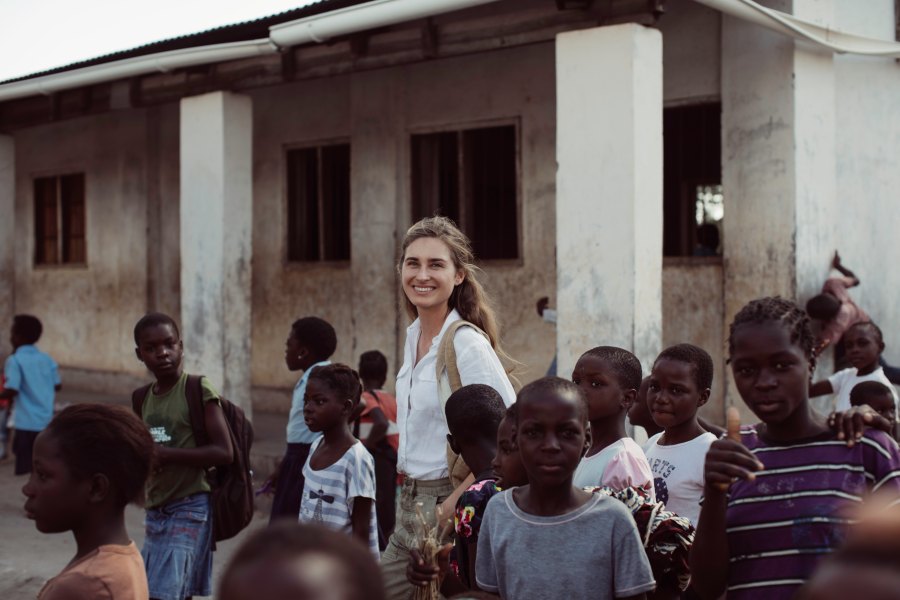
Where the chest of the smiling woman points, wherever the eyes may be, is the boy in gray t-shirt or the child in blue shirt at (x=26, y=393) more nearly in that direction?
the boy in gray t-shirt

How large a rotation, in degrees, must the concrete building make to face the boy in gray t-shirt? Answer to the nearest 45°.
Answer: approximately 45° to its left

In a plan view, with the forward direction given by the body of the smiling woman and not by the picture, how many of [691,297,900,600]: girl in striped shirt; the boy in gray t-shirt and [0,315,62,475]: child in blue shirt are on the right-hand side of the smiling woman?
1

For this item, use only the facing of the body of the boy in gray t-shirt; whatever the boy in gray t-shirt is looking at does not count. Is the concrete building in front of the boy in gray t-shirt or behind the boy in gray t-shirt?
behind

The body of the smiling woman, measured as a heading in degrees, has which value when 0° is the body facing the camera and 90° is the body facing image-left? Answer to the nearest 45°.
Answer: approximately 45°

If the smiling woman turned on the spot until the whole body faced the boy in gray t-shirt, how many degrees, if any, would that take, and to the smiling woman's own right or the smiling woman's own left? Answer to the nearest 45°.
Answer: approximately 45° to the smiling woman's own left

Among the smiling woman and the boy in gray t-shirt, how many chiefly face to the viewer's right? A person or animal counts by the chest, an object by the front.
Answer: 0

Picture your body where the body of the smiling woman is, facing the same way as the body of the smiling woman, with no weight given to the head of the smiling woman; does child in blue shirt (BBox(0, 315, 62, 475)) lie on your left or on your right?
on your right
